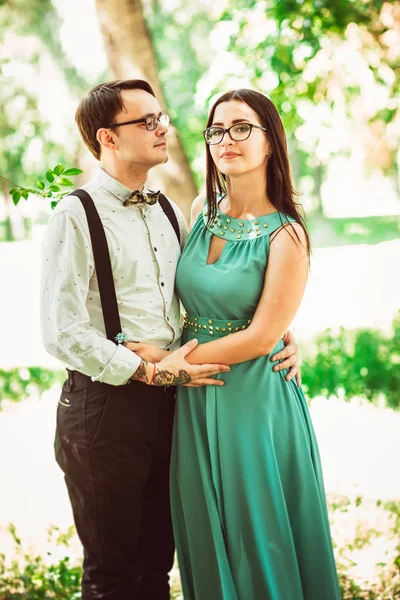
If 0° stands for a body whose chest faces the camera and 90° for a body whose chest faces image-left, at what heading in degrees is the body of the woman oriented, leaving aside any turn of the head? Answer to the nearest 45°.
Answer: approximately 45°

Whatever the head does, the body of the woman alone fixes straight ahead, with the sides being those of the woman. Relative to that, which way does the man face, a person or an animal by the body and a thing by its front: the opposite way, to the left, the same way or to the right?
to the left

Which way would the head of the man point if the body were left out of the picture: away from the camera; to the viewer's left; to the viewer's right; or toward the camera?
to the viewer's right

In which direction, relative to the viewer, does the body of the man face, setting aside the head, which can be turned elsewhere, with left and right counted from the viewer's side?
facing the viewer and to the right of the viewer

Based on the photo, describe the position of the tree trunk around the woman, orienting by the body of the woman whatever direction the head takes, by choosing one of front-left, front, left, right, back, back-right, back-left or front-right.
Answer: back-right

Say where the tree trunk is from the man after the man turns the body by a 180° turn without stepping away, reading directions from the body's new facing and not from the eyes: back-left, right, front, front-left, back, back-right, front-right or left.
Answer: front-right

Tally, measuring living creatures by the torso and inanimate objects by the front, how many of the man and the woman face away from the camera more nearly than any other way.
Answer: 0
